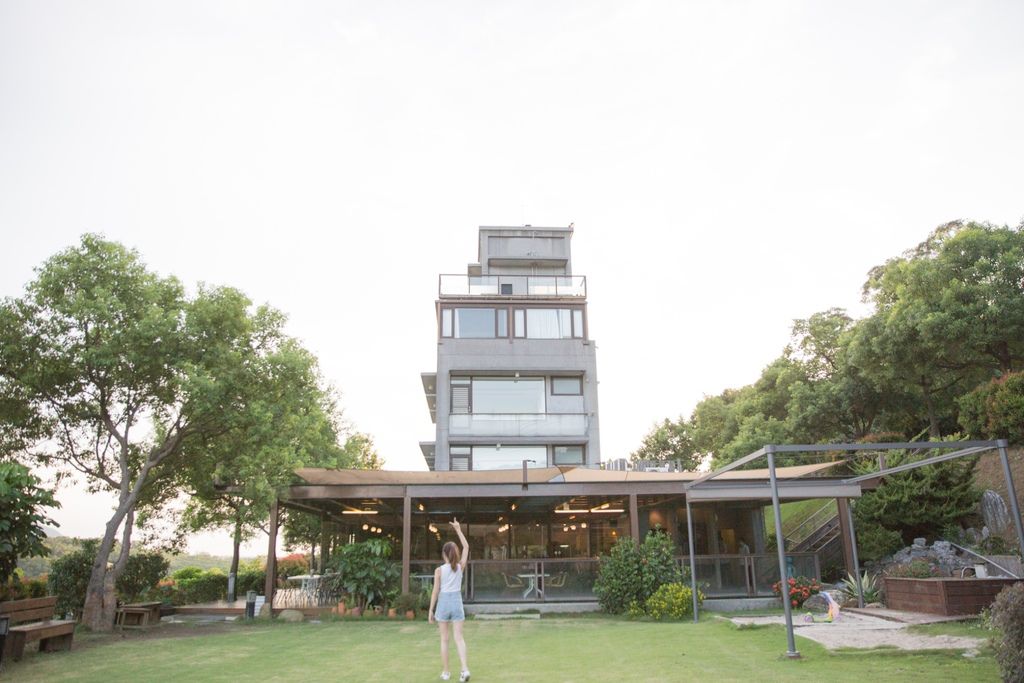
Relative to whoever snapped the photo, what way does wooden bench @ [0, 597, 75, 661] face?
facing the viewer and to the right of the viewer

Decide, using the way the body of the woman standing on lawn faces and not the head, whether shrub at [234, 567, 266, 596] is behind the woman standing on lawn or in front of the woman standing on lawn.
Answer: in front

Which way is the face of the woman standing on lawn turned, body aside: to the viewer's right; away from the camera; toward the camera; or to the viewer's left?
away from the camera

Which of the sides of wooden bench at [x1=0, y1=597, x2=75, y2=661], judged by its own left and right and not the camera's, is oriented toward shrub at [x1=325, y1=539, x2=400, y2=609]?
left

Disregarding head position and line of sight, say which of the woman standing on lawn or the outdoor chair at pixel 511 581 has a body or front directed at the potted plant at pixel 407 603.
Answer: the woman standing on lawn

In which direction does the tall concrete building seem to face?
toward the camera

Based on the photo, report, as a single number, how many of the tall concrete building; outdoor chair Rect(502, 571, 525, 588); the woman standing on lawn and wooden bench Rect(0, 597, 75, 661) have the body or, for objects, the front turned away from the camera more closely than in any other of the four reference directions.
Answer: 1

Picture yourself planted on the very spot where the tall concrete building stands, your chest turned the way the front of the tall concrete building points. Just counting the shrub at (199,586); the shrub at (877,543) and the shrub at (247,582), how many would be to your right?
2

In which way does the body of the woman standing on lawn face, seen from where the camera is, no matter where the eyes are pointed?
away from the camera

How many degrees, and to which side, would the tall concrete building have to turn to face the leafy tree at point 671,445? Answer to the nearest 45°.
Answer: approximately 135° to its left
